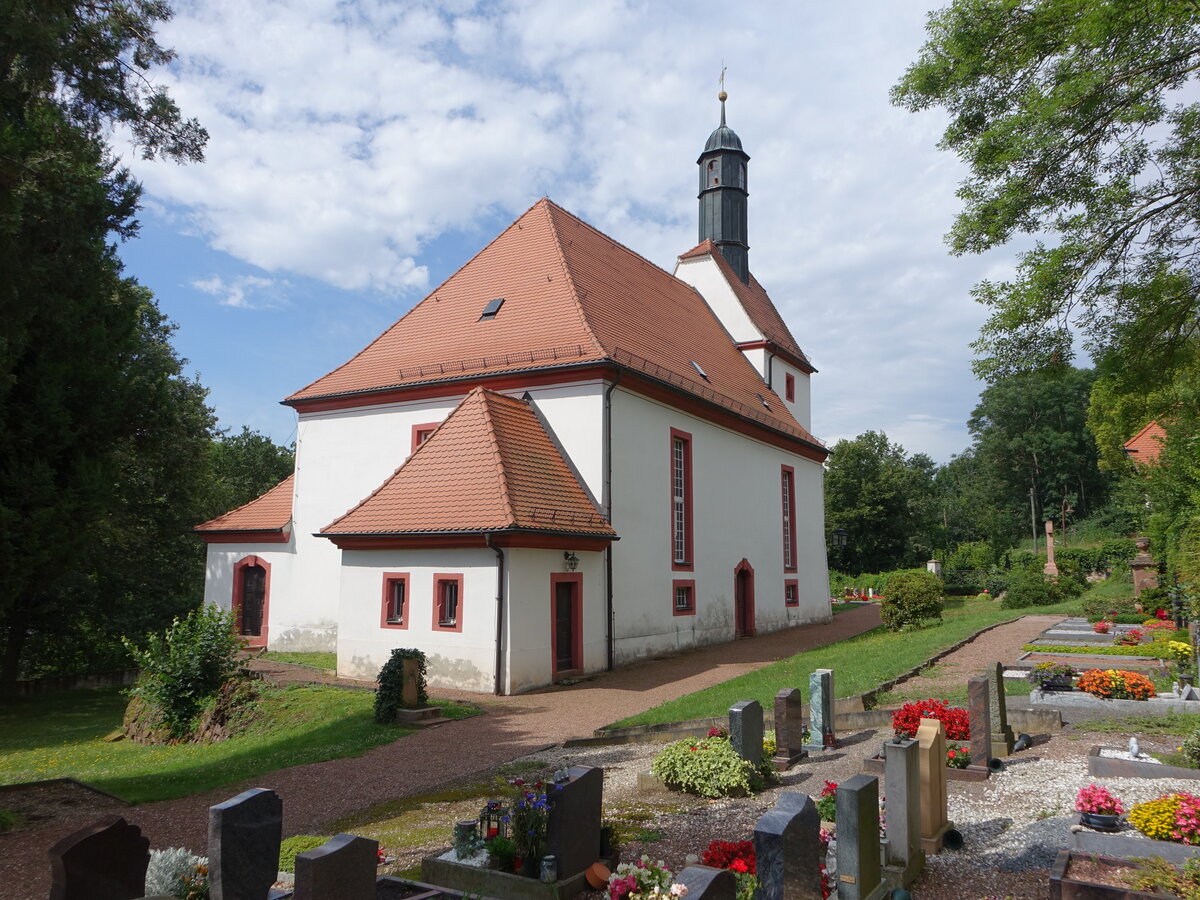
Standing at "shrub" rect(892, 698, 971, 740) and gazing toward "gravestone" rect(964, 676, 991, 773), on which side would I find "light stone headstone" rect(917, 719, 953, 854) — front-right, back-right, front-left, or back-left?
front-right

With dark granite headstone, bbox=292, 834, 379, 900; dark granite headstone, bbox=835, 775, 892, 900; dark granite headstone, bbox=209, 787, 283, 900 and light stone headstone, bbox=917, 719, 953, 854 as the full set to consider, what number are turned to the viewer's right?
0

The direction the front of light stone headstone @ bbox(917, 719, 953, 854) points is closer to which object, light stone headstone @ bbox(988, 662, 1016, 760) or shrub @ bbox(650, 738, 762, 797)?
the shrub

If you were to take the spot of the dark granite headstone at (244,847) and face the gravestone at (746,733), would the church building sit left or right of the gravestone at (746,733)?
left

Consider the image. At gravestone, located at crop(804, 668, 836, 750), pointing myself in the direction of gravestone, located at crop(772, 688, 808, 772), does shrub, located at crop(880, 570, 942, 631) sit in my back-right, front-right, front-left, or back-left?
back-right
